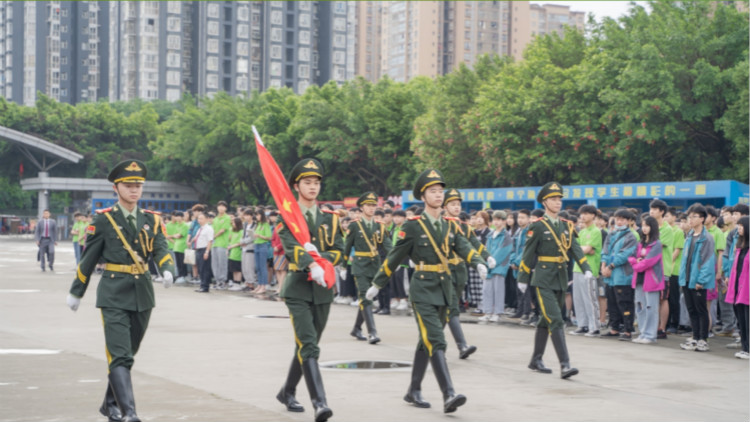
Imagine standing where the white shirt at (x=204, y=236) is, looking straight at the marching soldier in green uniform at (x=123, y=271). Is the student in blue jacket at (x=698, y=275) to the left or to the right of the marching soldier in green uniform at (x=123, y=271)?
left

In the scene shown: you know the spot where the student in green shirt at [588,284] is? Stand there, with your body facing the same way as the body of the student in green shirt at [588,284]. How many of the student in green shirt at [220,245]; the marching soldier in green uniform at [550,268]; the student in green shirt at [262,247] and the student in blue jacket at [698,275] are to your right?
2

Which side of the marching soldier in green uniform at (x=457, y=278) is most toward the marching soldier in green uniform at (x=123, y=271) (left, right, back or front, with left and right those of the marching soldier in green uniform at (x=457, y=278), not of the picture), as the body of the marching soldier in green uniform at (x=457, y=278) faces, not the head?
right

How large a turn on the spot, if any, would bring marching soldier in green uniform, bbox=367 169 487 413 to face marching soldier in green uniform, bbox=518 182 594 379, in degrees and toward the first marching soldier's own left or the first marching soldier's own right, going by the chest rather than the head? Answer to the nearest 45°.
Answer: approximately 90° to the first marching soldier's own left

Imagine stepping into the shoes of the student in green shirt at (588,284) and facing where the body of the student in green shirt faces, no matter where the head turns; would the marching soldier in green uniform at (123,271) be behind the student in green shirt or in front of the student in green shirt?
in front

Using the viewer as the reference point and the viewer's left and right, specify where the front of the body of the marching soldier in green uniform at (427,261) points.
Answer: facing the viewer and to the right of the viewer

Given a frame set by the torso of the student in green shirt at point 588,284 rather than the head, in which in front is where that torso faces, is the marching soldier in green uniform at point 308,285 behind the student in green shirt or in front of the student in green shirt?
in front

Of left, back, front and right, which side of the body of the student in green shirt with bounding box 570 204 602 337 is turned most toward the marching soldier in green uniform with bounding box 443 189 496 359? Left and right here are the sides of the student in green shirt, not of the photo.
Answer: front

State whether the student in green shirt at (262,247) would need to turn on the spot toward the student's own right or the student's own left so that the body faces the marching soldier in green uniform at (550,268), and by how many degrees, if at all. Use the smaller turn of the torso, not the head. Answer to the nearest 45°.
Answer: approximately 45° to the student's own left

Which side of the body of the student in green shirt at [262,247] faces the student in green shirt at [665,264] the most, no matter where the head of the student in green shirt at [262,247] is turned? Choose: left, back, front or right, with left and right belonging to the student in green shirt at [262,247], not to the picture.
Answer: left

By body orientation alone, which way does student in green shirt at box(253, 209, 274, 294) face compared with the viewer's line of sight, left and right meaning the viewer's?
facing the viewer and to the left of the viewer

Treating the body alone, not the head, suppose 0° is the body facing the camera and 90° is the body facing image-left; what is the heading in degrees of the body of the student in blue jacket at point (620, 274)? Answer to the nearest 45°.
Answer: approximately 45°

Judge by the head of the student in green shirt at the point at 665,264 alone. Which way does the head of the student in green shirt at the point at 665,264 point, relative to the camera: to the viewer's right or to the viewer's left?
to the viewer's left

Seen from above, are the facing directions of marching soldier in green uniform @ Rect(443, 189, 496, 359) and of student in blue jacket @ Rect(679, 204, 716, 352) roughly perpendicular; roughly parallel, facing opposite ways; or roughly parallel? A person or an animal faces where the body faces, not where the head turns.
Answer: roughly perpendicular

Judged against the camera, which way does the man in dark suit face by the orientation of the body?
toward the camera
